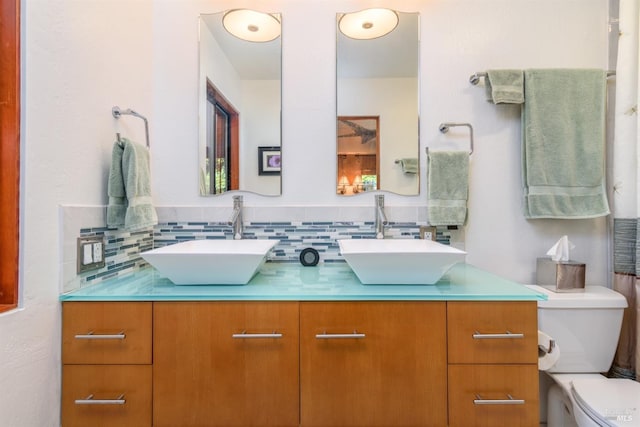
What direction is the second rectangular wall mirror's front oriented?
toward the camera

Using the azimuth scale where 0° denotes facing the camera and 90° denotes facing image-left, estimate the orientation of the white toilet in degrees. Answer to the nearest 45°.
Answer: approximately 315°

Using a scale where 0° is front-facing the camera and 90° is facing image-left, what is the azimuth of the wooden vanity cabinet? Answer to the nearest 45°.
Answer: approximately 0°

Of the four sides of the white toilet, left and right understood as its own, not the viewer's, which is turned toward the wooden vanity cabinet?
right

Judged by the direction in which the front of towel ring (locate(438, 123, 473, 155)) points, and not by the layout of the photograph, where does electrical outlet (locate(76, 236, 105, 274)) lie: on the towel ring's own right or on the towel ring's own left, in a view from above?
on the towel ring's own right

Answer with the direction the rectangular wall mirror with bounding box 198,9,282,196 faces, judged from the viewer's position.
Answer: facing the viewer

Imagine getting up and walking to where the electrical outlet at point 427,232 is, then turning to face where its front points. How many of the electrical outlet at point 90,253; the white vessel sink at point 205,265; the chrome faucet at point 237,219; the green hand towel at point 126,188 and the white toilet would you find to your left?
1

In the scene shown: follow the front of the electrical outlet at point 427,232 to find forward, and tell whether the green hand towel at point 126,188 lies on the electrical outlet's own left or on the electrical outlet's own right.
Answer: on the electrical outlet's own right

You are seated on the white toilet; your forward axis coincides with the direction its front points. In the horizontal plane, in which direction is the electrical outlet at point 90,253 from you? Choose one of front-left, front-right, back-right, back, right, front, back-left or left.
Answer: right
